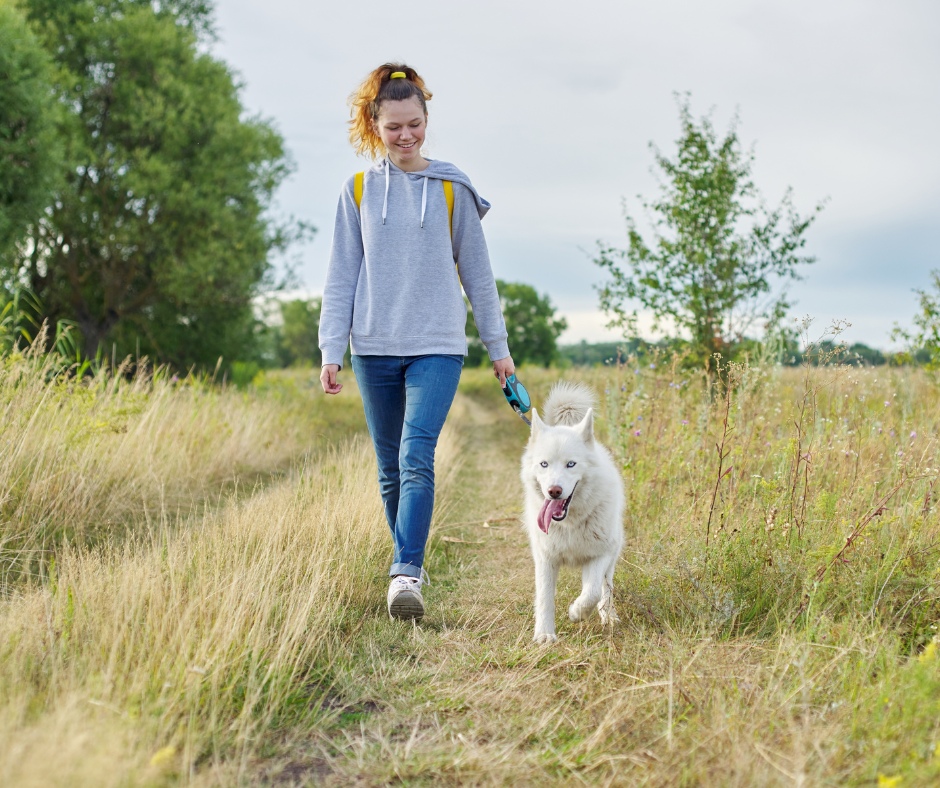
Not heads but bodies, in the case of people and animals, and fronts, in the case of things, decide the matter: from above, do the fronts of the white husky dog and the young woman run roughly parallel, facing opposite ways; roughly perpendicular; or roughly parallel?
roughly parallel

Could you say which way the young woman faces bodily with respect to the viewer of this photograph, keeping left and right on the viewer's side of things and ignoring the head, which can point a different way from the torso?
facing the viewer

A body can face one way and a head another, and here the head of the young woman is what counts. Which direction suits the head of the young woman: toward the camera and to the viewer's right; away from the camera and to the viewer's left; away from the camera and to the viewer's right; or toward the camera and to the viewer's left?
toward the camera and to the viewer's right

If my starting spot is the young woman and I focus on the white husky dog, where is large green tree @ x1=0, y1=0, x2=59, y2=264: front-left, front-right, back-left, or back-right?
back-left

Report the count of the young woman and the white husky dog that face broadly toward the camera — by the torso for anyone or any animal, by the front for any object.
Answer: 2

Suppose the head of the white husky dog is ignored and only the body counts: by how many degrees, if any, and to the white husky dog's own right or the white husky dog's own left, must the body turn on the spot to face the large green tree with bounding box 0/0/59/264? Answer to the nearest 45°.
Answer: approximately 135° to the white husky dog's own right

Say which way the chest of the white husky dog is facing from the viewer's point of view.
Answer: toward the camera

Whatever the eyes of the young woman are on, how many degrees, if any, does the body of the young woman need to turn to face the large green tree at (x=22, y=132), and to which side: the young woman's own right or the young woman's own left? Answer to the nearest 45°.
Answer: approximately 135° to the young woman's own right

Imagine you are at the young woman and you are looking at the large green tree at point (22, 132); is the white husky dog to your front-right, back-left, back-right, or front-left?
back-right

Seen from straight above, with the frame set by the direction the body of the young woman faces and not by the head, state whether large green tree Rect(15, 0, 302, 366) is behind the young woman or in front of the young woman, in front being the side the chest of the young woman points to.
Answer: behind
